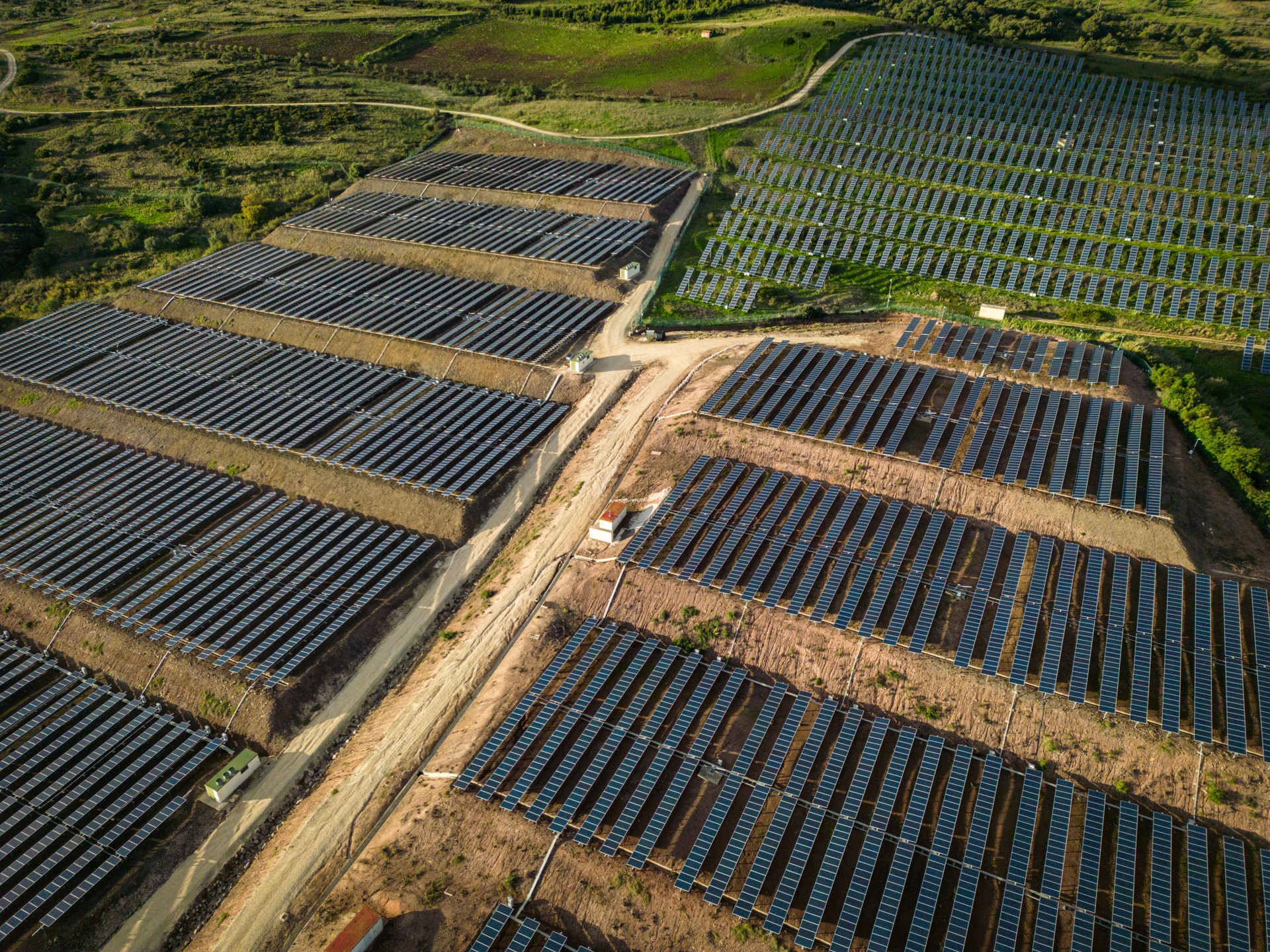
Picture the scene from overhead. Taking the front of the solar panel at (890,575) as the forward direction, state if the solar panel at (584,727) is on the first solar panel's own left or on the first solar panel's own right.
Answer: on the first solar panel's own left

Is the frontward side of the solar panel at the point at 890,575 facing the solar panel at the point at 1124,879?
no

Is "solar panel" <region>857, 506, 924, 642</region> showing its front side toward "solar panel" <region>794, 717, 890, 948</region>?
no

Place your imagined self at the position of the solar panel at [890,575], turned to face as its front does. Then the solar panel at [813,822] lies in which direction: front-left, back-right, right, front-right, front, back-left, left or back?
left

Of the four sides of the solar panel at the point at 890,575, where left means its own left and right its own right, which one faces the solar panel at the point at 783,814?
left

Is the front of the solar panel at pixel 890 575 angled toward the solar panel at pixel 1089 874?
no

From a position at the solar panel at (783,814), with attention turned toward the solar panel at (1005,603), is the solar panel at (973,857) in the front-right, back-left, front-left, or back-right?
front-right

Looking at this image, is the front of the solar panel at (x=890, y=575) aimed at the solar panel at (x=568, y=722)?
no

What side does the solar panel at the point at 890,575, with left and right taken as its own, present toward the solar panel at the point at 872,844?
left

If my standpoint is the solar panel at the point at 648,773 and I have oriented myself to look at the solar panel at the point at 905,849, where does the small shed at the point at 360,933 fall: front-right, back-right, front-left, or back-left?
back-right

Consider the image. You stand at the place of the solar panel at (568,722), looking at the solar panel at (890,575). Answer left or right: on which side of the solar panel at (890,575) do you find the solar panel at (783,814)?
right
